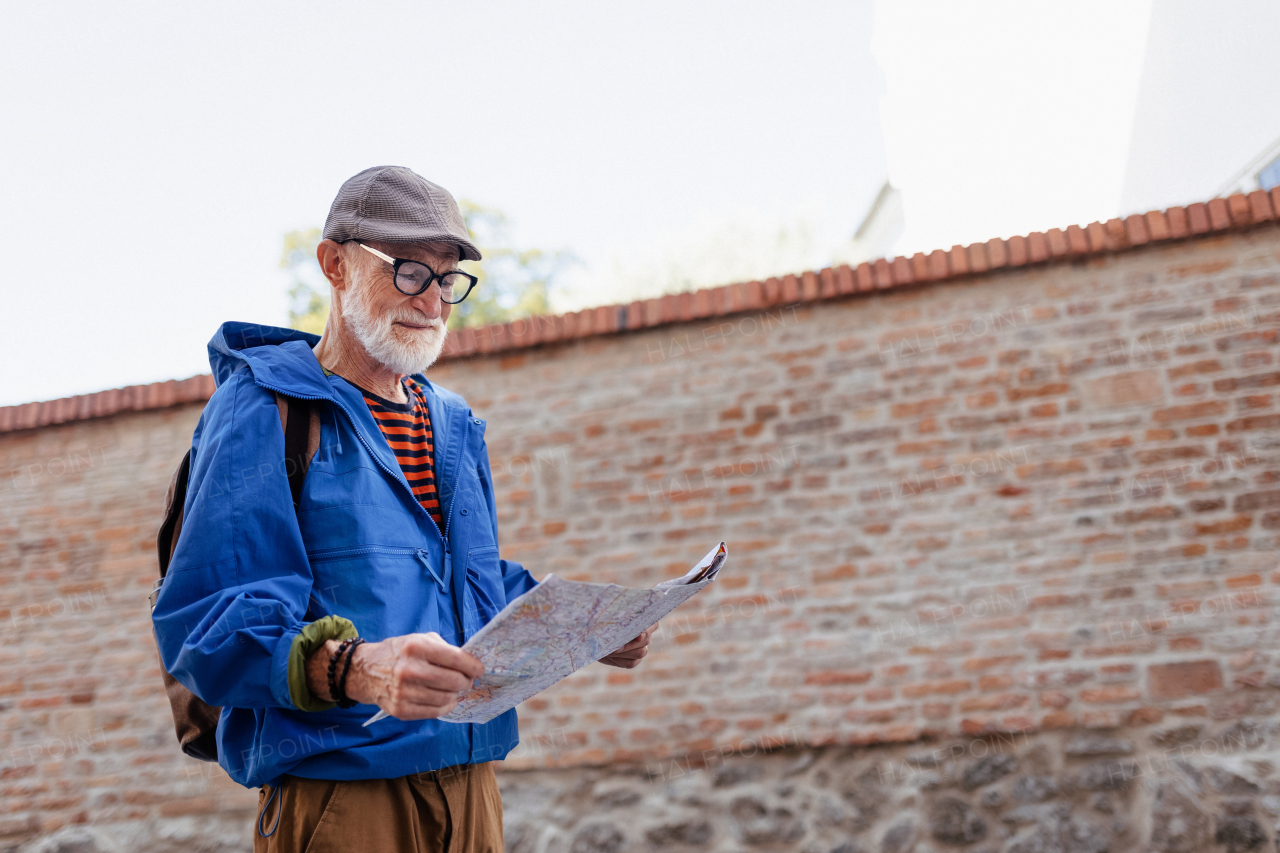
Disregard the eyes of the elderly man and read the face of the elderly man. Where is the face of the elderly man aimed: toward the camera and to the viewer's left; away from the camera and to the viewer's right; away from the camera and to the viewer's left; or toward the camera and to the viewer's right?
toward the camera and to the viewer's right

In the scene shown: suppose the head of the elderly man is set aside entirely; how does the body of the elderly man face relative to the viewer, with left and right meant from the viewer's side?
facing the viewer and to the right of the viewer
